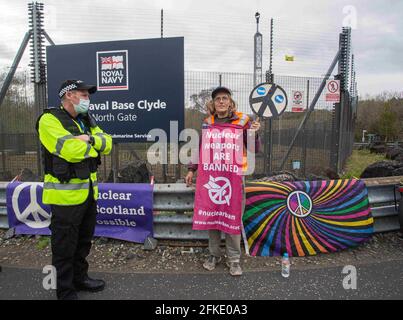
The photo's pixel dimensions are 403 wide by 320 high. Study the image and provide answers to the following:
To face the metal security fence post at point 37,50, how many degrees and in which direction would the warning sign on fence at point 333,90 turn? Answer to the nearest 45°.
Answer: approximately 45° to its right

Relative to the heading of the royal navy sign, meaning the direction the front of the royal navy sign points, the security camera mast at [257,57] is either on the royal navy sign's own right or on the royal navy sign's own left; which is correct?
on the royal navy sign's own left

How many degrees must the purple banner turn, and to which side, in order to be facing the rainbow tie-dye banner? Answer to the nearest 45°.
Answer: approximately 45° to its left

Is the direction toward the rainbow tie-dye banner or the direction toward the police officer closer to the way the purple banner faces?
the police officer

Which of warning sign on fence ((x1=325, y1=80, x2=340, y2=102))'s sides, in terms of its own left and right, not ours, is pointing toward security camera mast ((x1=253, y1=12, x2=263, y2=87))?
right

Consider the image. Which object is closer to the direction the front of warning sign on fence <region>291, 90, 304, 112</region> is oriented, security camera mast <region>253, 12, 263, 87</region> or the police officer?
the police officer

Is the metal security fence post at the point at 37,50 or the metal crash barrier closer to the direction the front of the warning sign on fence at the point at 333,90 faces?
the metal crash barrier

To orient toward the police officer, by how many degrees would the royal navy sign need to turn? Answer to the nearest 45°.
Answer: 0° — it already faces them

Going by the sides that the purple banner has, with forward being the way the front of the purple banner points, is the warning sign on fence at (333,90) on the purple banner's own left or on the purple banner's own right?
on the purple banner's own left

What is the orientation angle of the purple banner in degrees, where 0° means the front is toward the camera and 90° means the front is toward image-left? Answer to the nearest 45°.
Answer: approximately 0°
